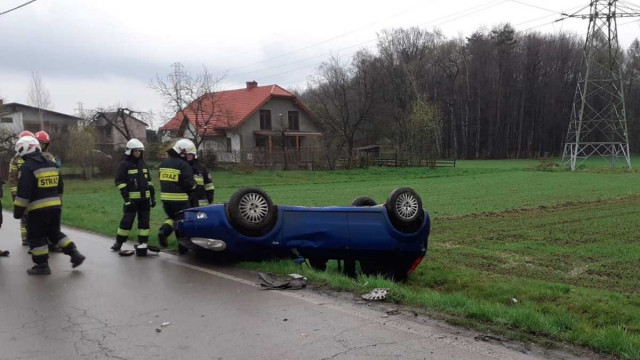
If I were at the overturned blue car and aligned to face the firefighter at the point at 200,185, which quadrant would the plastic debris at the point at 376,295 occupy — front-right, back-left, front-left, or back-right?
back-left

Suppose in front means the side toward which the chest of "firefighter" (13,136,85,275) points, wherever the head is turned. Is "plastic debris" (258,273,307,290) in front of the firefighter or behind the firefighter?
behind

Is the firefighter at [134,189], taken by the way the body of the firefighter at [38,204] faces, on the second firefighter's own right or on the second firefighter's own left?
on the second firefighter's own right
